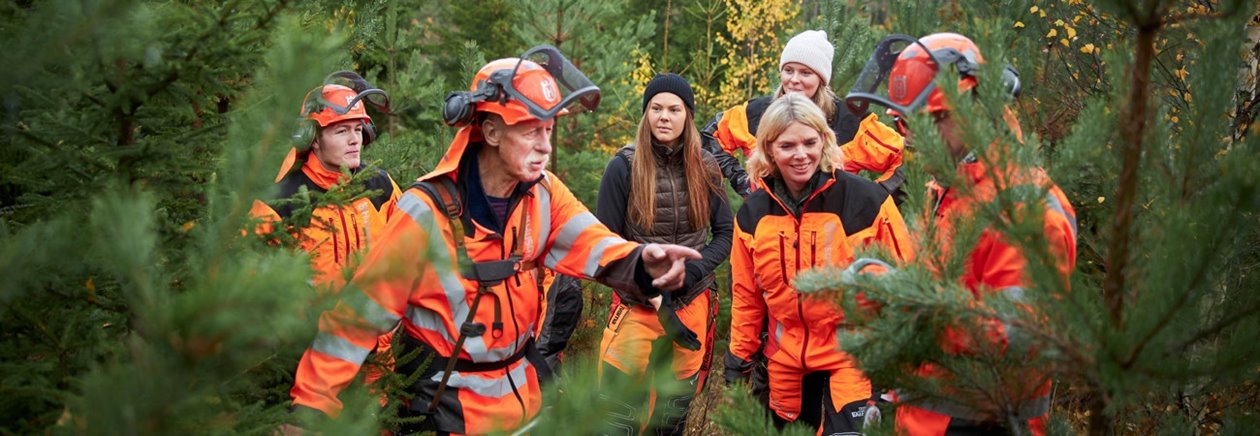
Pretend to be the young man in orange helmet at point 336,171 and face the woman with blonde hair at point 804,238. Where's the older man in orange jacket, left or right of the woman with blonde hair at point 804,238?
right

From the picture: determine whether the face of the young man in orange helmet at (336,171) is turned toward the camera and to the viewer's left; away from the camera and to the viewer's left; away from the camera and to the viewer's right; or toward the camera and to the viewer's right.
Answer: toward the camera and to the viewer's right

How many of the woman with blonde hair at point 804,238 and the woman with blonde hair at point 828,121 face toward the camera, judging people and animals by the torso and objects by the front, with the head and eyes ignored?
2

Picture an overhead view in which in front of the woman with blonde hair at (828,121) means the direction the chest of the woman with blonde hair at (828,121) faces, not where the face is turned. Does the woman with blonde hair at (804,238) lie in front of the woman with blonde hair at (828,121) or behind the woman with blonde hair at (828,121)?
in front

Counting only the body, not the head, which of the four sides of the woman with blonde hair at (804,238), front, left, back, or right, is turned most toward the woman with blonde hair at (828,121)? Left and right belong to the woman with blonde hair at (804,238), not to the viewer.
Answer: back

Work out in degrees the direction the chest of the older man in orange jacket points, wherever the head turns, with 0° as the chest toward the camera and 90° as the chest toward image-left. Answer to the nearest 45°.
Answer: approximately 315°

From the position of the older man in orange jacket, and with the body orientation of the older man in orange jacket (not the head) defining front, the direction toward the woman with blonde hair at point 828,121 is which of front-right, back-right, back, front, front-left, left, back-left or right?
left

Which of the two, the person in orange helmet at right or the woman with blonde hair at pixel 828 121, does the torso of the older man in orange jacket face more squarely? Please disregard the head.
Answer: the person in orange helmet at right
